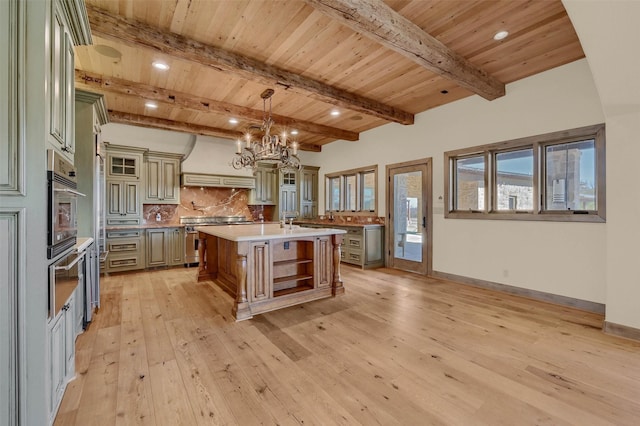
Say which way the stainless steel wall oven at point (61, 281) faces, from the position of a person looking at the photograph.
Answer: facing to the right of the viewer

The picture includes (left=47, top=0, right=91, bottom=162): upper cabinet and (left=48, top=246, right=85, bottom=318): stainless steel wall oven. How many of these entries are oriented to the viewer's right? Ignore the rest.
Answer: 2

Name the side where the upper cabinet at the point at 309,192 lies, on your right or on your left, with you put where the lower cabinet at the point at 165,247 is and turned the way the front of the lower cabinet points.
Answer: on your left

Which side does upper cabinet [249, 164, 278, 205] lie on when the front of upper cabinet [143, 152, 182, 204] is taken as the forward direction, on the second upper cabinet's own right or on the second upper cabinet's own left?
on the second upper cabinet's own left

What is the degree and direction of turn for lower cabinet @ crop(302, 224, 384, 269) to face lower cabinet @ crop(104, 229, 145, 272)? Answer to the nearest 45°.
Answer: approximately 45° to its right

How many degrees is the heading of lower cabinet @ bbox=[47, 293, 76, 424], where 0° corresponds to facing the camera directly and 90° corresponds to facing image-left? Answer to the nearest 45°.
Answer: approximately 270°

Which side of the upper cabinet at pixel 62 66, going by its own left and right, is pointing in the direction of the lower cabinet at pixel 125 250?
left

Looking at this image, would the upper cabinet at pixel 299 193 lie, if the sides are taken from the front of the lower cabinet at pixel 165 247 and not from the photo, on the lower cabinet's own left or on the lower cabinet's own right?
on the lower cabinet's own left

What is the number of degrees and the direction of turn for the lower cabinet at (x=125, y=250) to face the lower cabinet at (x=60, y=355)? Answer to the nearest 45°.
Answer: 0° — it already faces it

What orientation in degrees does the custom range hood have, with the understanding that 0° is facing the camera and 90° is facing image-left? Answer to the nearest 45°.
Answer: approximately 0°

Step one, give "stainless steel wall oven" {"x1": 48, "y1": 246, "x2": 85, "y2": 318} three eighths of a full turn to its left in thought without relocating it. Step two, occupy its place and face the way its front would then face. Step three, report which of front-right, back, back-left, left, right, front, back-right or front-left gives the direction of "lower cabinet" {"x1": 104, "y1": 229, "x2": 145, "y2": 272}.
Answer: front-right

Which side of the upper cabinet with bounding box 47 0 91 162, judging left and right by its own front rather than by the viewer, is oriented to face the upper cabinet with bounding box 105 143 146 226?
left

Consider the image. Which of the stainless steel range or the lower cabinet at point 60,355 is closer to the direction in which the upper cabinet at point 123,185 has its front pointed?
the lower cabinet

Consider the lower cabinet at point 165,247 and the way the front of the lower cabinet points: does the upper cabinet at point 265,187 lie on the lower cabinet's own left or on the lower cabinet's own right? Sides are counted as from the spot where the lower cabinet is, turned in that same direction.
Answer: on the lower cabinet's own left
